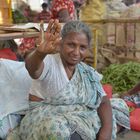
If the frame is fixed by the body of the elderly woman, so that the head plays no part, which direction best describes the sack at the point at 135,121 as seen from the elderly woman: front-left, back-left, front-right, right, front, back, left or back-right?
back-left

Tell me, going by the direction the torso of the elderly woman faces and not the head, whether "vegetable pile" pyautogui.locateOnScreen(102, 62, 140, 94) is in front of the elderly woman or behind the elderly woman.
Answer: behind

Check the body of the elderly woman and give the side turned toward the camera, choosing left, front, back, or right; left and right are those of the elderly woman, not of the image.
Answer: front
